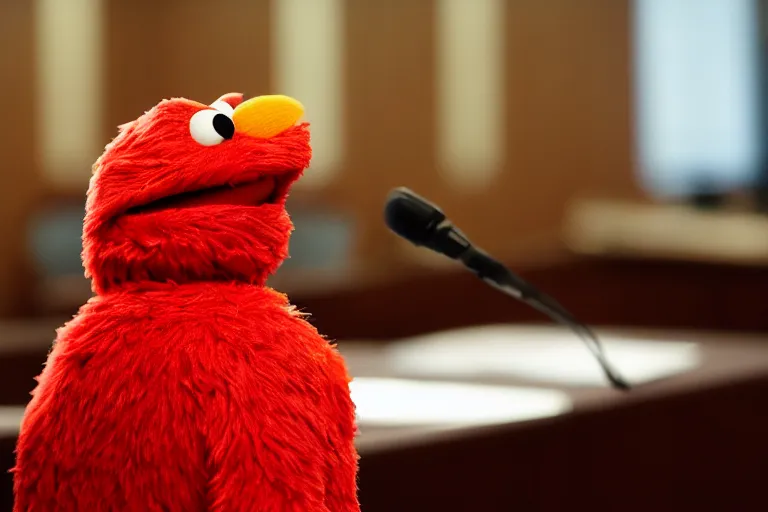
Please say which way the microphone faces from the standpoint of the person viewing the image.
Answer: facing to the left of the viewer
